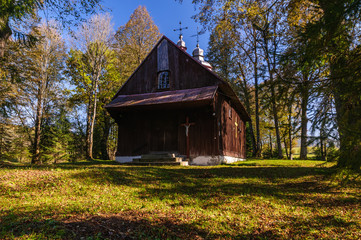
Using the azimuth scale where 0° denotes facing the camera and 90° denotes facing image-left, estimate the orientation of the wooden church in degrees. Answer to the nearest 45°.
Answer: approximately 45°
